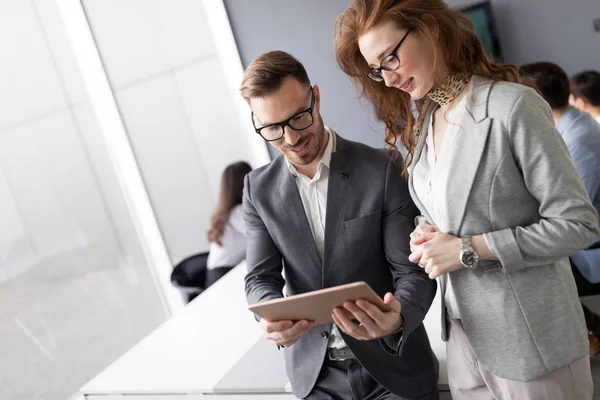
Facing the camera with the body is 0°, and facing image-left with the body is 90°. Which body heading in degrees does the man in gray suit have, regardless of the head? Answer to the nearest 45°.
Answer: approximately 0°

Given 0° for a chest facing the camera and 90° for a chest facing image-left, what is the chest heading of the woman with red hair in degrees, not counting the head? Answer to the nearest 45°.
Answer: approximately 45°

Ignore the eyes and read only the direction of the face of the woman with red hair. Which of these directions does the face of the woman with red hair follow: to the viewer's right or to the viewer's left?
to the viewer's left
